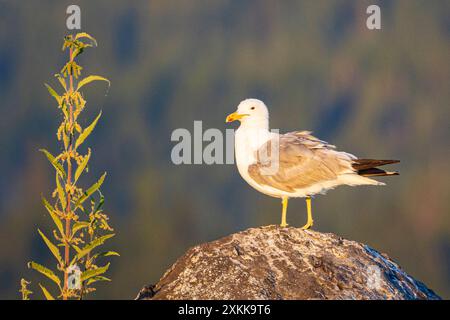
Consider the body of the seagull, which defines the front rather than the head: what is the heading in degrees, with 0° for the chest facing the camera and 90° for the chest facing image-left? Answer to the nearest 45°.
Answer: approximately 90°
